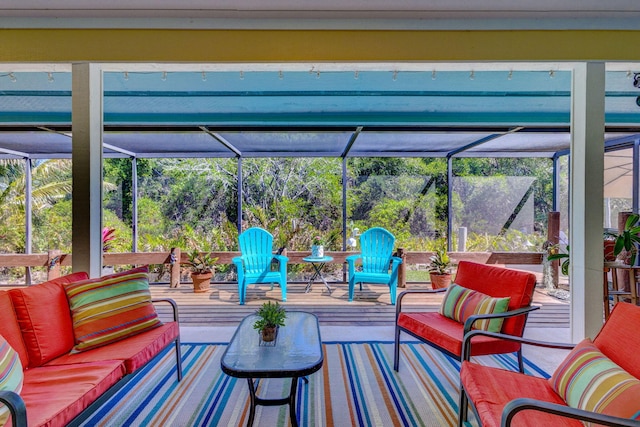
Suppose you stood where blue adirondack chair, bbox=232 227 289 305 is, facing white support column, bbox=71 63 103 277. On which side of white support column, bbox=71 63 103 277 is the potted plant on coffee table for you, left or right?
left

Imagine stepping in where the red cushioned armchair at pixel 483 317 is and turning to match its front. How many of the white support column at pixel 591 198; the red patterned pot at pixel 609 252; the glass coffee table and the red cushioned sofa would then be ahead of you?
2

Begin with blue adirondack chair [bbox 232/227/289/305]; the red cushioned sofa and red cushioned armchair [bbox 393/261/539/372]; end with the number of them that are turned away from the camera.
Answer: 0

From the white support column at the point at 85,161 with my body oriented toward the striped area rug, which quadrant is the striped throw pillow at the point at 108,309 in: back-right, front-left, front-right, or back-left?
front-right

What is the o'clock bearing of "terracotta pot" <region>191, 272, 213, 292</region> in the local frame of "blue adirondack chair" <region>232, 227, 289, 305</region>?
The terracotta pot is roughly at 4 o'clock from the blue adirondack chair.

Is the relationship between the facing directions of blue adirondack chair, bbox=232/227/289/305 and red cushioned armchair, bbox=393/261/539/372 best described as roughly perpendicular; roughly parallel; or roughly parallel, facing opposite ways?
roughly perpendicular

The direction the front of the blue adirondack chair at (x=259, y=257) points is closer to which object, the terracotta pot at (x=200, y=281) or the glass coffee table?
the glass coffee table

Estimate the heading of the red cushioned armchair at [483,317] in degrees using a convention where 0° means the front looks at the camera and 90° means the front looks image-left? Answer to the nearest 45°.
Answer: approximately 45°

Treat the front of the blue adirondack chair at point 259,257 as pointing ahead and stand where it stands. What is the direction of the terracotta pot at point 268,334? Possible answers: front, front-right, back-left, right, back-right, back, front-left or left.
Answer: front

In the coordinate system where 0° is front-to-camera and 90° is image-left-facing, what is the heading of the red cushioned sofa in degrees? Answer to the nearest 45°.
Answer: approximately 315°

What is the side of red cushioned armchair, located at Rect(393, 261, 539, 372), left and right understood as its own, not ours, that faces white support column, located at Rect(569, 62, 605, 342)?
back

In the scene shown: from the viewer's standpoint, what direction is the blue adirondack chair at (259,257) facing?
toward the camera

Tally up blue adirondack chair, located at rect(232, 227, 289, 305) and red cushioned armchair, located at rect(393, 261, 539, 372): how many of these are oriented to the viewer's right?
0

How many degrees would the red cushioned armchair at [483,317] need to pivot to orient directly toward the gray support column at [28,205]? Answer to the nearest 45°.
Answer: approximately 45° to its right

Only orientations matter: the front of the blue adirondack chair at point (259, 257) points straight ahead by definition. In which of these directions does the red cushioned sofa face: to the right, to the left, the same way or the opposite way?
to the left

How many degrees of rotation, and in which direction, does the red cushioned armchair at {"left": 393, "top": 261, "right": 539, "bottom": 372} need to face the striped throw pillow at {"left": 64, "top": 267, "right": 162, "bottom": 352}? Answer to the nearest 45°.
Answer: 0° — it already faces it

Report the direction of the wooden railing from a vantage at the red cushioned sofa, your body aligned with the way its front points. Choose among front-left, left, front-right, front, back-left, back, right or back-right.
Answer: left

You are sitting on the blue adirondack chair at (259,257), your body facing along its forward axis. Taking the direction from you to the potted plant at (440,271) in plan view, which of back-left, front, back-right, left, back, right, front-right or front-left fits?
left

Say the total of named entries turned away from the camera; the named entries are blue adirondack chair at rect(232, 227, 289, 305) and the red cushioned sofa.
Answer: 0
